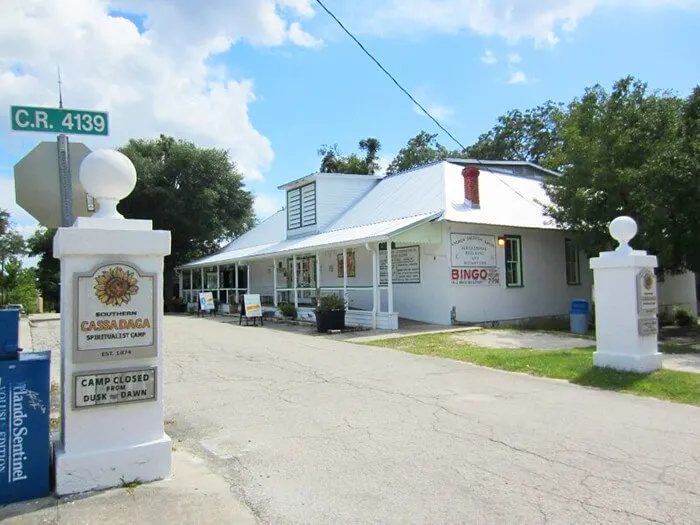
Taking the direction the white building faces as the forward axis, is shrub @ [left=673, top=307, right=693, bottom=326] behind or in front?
behind

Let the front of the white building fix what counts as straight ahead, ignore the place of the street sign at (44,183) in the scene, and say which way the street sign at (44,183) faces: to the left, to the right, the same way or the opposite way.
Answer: to the right

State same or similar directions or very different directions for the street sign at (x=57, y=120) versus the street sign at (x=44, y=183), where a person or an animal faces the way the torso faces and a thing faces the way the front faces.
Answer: very different directions

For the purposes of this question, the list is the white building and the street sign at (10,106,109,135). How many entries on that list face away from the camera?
0

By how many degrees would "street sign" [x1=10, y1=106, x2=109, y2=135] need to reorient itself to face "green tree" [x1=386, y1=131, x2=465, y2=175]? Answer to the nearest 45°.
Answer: approximately 135° to its left

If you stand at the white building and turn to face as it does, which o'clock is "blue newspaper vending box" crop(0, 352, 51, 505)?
The blue newspaper vending box is roughly at 11 o'clock from the white building.

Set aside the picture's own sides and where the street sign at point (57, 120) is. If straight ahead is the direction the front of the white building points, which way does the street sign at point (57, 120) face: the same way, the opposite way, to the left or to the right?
to the left

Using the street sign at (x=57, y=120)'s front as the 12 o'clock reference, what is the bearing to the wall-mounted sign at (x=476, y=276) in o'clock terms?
The wall-mounted sign is roughly at 8 o'clock from the street sign.

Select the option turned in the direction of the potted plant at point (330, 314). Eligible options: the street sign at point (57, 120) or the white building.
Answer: the white building

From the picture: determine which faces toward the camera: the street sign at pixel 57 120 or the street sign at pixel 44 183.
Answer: the street sign at pixel 57 120

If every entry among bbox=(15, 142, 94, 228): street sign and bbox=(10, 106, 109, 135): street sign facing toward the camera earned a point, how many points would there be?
1

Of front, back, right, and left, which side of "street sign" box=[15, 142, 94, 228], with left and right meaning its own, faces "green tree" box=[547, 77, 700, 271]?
right

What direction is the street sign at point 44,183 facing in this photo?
away from the camera

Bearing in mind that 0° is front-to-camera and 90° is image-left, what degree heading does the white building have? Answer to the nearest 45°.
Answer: approximately 45°

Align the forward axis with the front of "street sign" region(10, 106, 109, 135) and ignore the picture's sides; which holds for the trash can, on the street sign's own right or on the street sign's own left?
on the street sign's own left

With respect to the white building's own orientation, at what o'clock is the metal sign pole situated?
The metal sign pole is roughly at 11 o'clock from the white building.

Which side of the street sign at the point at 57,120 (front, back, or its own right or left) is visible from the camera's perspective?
front

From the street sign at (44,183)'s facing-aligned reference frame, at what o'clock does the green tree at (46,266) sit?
The green tree is roughly at 12 o'clock from the street sign.

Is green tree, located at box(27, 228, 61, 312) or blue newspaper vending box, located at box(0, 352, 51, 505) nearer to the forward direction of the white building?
the blue newspaper vending box
